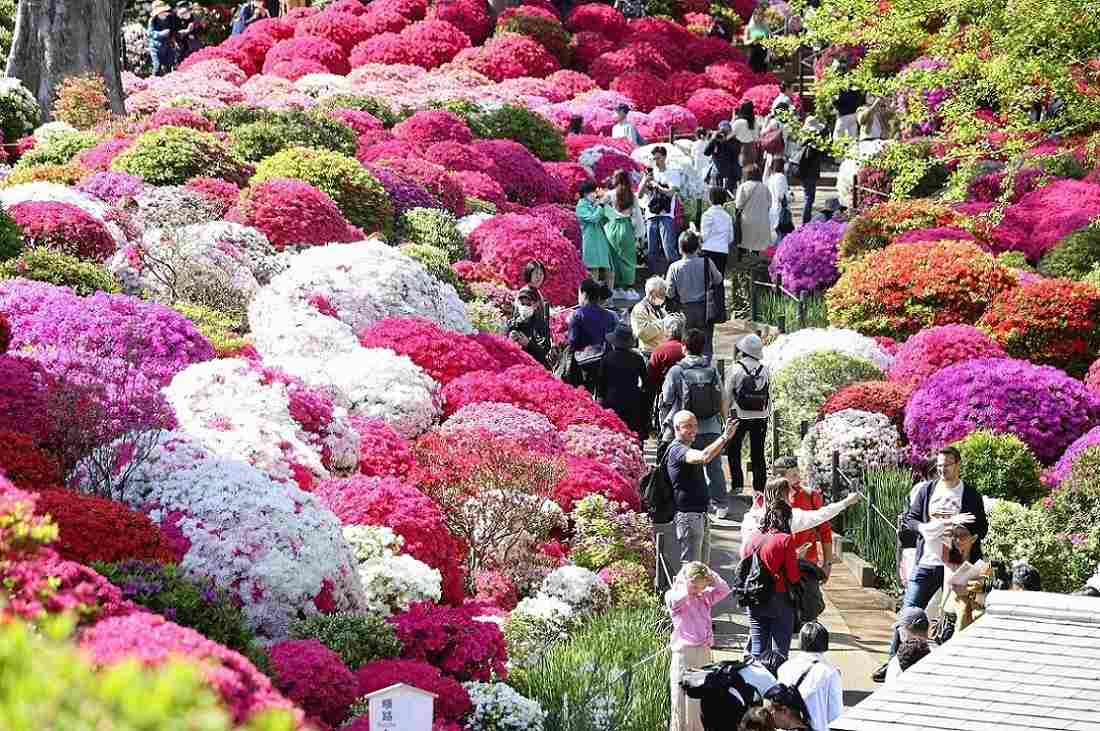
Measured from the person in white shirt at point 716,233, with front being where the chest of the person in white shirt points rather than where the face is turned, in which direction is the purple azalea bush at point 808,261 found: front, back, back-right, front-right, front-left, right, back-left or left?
front-right

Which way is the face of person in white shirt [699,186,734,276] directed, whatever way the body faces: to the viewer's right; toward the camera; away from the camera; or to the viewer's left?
away from the camera

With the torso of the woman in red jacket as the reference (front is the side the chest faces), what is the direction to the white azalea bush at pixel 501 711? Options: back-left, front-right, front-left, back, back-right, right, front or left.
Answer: back

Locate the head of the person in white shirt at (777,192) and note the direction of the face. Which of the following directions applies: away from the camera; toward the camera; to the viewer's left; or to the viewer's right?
away from the camera

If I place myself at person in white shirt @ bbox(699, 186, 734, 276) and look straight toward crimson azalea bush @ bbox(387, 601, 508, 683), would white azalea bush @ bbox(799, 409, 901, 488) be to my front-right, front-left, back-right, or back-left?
front-left

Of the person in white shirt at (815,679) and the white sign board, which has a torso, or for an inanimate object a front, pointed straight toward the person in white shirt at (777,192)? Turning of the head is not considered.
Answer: the person in white shirt at (815,679)

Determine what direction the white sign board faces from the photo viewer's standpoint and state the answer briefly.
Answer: facing the viewer

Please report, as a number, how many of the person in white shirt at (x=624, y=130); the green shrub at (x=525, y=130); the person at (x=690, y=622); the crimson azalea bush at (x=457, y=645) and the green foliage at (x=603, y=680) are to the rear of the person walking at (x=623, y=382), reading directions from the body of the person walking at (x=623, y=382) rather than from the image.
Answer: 3

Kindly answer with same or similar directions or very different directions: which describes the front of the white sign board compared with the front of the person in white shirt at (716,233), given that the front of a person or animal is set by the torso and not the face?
very different directions

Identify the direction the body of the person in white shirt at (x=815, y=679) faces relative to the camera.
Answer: away from the camera

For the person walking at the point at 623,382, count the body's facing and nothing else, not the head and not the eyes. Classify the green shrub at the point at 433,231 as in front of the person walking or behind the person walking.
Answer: in front

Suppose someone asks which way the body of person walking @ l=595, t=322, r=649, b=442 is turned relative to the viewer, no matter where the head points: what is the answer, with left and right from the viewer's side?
facing away from the viewer

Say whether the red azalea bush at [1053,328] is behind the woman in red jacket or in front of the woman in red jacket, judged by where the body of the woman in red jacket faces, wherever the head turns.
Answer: in front

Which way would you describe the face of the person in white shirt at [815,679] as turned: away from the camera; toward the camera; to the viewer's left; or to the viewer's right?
away from the camera
